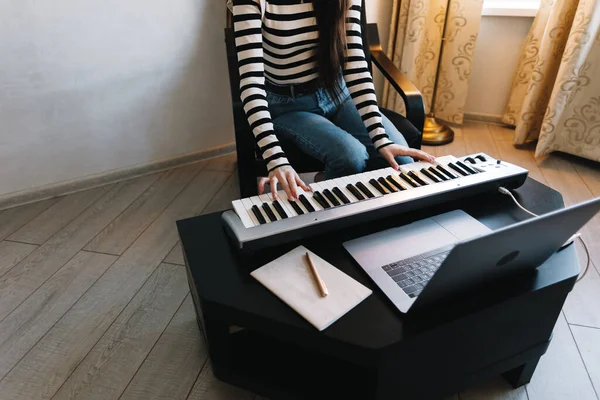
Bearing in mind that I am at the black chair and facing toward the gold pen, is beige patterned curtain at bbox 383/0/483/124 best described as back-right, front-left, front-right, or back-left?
back-left

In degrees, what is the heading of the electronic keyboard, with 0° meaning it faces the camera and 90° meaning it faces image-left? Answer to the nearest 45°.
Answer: approximately 135°

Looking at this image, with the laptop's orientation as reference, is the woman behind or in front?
in front

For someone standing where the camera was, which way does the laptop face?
facing away from the viewer and to the left of the viewer

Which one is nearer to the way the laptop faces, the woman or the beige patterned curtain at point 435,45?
the woman

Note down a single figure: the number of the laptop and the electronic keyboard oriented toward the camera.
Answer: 0

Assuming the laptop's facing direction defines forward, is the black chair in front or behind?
in front
